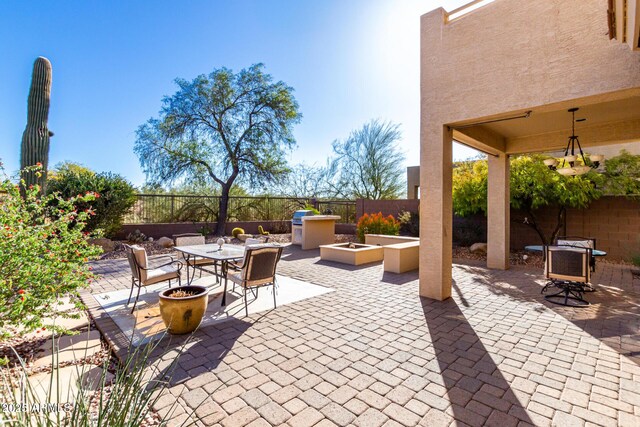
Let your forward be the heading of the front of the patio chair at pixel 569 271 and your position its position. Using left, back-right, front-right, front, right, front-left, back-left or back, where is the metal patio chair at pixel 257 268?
back-left

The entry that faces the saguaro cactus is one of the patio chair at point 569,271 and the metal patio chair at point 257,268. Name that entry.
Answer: the metal patio chair

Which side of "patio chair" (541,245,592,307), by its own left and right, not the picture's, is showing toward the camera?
back

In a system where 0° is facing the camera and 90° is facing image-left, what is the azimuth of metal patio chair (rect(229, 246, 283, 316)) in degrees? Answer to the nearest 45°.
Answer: approximately 135°

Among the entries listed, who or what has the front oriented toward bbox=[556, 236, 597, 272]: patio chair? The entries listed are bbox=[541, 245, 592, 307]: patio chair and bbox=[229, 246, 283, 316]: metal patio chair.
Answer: bbox=[541, 245, 592, 307]: patio chair

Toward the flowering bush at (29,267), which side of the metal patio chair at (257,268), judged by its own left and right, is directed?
left

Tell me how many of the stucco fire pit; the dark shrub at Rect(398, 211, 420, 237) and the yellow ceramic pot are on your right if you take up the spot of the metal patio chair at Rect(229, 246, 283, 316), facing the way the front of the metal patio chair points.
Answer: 2

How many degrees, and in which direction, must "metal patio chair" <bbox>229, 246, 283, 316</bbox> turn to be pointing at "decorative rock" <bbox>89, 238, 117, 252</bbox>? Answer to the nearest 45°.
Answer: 0° — it already faces it

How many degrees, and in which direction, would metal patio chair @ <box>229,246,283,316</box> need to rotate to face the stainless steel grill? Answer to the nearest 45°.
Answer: approximately 45° to its right

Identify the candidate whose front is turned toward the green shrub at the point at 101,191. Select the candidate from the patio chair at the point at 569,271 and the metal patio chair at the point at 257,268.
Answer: the metal patio chair

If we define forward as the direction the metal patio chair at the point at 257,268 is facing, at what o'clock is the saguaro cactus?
The saguaro cactus is roughly at 12 o'clock from the metal patio chair.

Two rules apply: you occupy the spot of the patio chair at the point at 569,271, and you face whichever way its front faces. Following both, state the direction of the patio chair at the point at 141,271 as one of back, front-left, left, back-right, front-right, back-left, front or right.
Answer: back-left

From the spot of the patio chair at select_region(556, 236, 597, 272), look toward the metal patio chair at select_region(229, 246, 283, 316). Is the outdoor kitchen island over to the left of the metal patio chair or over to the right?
right
